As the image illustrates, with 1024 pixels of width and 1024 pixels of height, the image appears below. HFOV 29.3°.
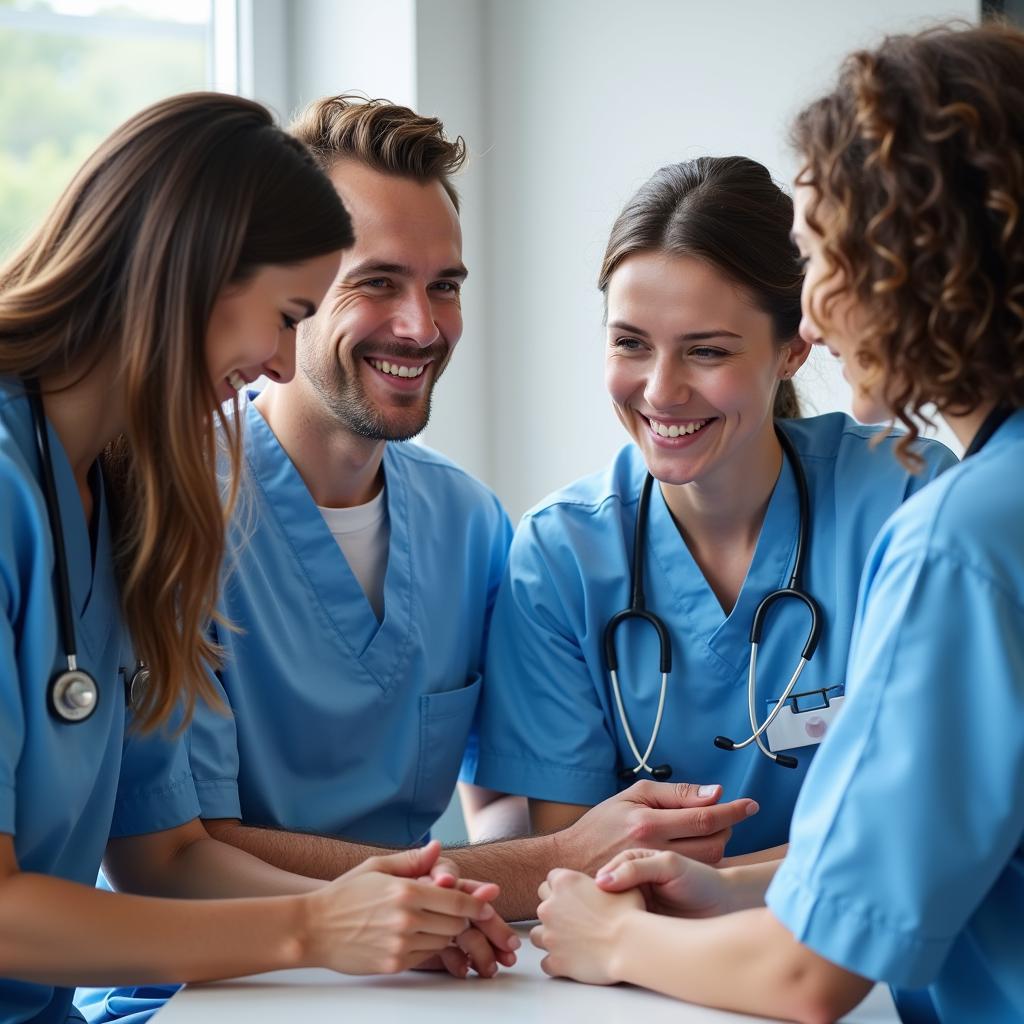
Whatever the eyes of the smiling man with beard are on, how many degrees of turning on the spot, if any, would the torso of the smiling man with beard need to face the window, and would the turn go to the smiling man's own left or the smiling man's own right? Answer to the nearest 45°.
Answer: approximately 180°

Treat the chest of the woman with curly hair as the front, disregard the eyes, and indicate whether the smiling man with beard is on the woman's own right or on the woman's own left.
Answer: on the woman's own right

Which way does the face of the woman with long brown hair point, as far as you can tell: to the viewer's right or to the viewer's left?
to the viewer's right

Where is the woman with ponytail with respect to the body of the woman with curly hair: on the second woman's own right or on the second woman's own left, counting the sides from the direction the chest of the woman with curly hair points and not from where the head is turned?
on the second woman's own right

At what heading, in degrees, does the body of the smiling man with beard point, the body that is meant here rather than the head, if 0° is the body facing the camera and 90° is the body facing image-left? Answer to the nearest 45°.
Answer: approximately 315°

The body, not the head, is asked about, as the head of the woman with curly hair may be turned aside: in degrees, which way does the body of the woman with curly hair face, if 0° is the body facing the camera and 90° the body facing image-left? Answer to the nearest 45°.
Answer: approximately 90°
